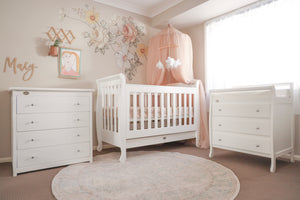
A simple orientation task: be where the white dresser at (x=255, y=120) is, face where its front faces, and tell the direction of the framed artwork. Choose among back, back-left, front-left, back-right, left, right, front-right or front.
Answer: front-right

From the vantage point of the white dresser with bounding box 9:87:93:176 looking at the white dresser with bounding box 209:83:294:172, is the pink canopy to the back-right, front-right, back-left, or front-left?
front-left

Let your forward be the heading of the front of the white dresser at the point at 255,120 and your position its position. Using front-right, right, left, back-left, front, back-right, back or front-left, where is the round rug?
front

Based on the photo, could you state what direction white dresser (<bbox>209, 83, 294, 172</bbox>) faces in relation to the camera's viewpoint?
facing the viewer and to the left of the viewer

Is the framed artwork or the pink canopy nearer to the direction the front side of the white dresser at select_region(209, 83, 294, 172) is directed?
the framed artwork

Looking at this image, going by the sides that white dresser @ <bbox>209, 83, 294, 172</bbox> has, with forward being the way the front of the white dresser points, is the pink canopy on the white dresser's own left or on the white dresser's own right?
on the white dresser's own right

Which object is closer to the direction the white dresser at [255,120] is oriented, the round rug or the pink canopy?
the round rug

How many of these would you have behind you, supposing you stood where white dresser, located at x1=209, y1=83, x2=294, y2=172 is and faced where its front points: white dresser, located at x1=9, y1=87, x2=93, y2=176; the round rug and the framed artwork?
0
